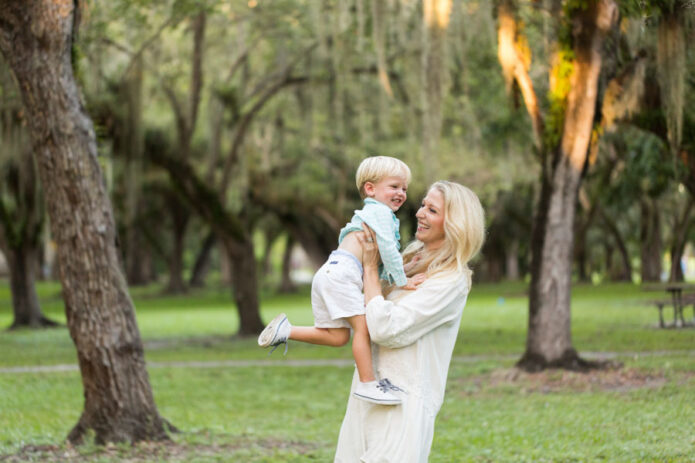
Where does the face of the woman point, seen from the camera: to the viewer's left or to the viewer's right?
to the viewer's left

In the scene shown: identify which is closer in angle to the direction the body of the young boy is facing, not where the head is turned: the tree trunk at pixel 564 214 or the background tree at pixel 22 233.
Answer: the tree trunk

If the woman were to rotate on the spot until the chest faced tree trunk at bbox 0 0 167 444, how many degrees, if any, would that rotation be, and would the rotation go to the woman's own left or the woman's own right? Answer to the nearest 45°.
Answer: approximately 45° to the woman's own right

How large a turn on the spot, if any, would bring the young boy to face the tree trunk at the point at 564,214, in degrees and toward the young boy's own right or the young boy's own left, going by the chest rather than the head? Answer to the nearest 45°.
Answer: approximately 90° to the young boy's own left

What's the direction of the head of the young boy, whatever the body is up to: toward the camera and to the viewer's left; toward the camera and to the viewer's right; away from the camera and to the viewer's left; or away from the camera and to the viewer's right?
toward the camera and to the viewer's right

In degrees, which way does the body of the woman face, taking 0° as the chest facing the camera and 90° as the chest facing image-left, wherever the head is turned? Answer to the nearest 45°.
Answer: approximately 90°

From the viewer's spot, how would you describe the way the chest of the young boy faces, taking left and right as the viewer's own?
facing to the right of the viewer
